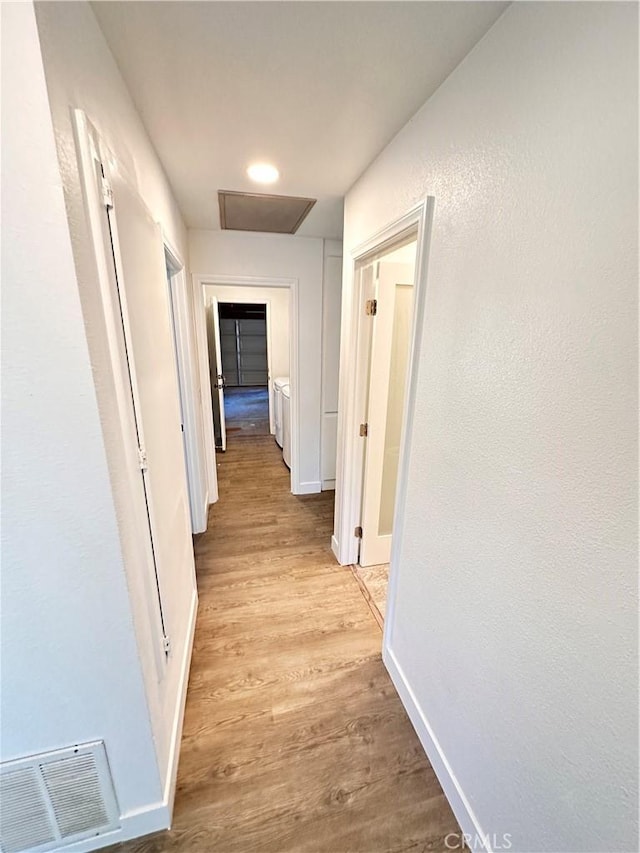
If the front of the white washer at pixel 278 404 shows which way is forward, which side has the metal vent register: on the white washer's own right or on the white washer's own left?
on the white washer's own left

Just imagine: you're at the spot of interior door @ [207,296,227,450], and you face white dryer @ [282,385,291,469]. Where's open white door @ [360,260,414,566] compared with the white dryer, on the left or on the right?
right

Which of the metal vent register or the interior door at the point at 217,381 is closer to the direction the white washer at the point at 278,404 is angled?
the interior door

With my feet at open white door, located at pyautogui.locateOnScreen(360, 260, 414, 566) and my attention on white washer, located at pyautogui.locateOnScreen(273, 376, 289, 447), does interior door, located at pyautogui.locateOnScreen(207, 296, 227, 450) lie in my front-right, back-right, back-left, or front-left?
front-left

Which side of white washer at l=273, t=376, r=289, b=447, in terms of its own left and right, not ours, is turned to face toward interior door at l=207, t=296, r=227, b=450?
front

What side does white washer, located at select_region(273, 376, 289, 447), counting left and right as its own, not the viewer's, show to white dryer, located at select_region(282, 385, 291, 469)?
left

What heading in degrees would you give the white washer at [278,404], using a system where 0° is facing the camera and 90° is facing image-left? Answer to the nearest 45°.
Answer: approximately 90°

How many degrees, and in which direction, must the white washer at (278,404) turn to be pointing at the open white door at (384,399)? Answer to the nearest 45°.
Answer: approximately 90° to its left

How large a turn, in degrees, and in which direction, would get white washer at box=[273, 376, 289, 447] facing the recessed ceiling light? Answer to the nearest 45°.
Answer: approximately 90° to its left

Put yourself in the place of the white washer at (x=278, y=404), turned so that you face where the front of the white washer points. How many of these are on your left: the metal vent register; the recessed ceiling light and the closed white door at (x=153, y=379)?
3

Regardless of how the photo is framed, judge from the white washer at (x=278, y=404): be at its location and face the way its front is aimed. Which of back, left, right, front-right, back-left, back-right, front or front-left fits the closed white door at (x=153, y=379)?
left
